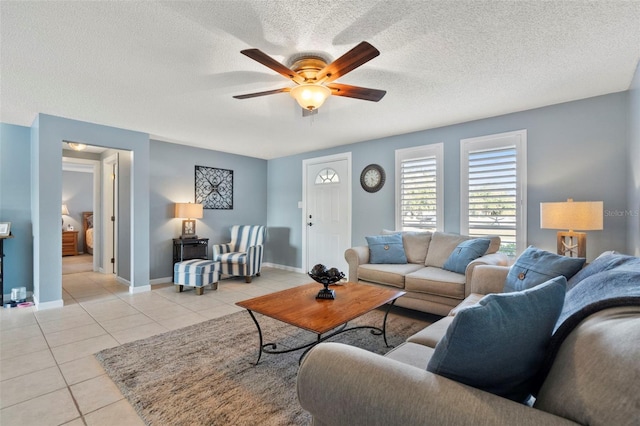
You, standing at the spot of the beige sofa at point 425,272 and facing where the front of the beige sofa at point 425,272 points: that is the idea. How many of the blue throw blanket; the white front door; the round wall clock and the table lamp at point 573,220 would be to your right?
2

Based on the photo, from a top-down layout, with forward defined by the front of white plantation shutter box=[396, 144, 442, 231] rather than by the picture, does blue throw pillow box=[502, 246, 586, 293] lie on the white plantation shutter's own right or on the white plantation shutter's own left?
on the white plantation shutter's own left

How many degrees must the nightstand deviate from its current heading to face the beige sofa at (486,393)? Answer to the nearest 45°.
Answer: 0° — it already faces it

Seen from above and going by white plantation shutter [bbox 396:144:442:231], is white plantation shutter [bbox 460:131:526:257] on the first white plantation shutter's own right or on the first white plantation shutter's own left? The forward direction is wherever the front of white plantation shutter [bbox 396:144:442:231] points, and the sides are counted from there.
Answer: on the first white plantation shutter's own left

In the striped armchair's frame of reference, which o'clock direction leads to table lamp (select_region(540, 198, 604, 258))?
The table lamp is roughly at 9 o'clock from the striped armchair.

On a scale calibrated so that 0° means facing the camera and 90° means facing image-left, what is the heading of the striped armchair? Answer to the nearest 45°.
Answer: approximately 45°

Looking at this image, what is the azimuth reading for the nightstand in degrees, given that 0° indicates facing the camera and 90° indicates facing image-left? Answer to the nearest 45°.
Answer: approximately 0°

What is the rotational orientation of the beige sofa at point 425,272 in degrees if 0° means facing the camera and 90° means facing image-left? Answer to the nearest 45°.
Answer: approximately 45°
